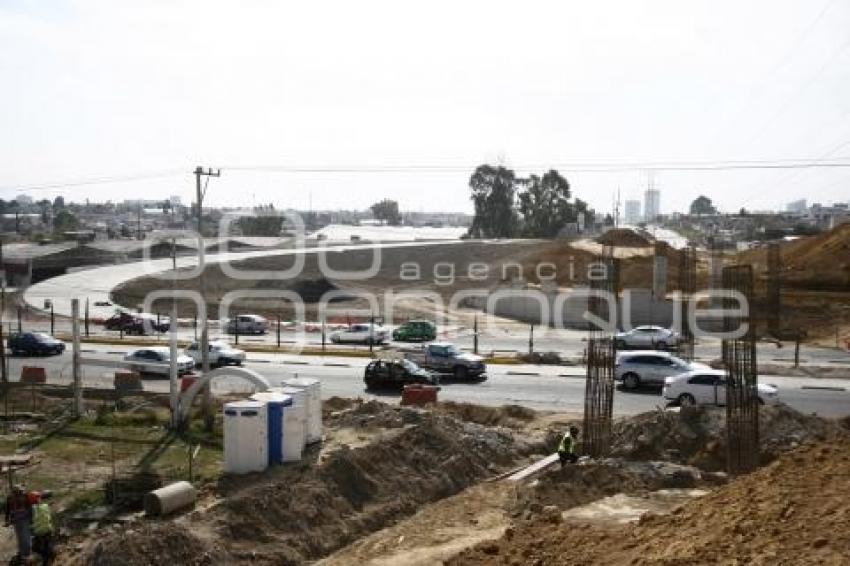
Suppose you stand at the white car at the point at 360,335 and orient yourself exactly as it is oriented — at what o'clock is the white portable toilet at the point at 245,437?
The white portable toilet is roughly at 9 o'clock from the white car.

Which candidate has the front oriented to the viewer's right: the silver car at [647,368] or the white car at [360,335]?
the silver car

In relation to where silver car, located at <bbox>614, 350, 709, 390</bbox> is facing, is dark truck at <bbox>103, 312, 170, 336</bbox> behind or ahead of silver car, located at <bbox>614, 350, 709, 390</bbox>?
behind

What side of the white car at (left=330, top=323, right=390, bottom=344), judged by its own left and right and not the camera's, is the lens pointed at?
left

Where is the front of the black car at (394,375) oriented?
to the viewer's right

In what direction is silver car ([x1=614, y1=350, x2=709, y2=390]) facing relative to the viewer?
to the viewer's right

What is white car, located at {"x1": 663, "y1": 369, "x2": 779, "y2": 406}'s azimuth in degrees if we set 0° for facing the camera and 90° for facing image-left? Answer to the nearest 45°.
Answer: approximately 270°

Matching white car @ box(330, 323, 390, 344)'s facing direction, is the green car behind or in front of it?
behind

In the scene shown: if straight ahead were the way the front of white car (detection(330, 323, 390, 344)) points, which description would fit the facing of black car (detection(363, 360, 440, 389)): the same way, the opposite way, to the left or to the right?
the opposite way

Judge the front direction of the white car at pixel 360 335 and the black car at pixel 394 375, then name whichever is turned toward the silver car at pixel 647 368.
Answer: the black car
